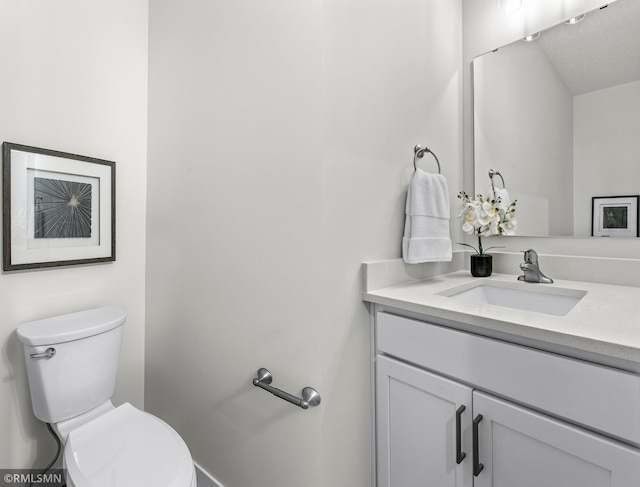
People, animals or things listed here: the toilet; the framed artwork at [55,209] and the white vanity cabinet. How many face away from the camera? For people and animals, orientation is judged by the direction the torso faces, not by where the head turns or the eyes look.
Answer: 0

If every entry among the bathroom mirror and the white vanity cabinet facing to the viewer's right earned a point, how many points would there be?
0

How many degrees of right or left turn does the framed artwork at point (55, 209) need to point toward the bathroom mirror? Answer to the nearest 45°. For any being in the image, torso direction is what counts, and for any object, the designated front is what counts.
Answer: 0° — it already faces it

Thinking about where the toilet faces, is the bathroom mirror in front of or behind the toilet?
in front

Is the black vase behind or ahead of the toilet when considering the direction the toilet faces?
ahead

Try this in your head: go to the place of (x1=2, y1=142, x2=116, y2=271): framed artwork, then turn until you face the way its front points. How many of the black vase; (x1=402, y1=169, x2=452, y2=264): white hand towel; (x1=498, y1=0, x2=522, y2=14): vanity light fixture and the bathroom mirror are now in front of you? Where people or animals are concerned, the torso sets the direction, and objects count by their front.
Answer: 4

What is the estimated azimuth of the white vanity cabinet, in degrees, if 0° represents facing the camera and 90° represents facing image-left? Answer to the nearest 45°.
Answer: approximately 45°

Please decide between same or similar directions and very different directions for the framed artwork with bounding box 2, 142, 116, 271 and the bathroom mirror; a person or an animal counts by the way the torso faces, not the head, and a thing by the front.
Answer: very different directions

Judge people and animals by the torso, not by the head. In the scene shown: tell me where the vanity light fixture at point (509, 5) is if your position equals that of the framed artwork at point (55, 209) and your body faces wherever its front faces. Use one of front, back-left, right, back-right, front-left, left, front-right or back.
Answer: front

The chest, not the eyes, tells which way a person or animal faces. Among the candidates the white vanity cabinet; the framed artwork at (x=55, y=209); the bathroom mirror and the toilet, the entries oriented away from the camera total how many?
0

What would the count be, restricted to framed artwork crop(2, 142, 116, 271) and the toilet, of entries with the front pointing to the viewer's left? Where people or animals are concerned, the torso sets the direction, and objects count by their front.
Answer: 0

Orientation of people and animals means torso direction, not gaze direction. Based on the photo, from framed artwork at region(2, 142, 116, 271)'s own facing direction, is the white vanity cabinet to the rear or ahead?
ahead

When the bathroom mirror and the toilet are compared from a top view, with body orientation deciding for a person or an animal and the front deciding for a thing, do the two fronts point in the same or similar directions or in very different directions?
very different directions

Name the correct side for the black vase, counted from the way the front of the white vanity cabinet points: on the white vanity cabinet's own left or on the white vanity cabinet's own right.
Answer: on the white vanity cabinet's own right
